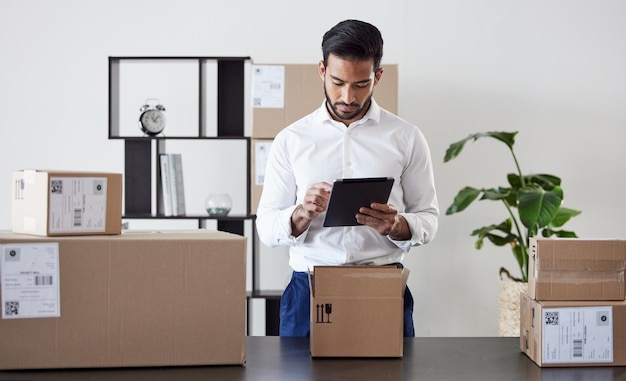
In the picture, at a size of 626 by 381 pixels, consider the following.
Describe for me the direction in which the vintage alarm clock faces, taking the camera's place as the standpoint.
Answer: facing the viewer and to the right of the viewer

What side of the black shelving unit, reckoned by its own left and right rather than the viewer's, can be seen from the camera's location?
front

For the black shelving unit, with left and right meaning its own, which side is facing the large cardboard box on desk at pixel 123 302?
front

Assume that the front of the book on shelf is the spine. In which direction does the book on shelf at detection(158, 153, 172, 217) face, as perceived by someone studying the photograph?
facing the viewer

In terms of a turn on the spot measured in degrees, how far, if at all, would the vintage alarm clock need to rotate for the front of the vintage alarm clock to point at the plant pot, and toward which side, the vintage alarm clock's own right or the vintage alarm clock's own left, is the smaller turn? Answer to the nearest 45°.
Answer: approximately 45° to the vintage alarm clock's own left

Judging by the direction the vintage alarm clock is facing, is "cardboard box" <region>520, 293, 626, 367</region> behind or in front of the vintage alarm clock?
in front

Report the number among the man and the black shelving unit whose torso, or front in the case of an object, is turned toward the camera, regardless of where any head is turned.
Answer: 2

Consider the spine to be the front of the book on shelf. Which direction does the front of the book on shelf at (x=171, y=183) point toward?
toward the camera

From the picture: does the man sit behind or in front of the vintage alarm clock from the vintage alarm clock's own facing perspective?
in front

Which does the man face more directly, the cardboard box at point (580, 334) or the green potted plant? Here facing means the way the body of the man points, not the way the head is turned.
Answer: the cardboard box

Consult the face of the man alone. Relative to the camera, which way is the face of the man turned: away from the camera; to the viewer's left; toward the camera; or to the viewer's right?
toward the camera
